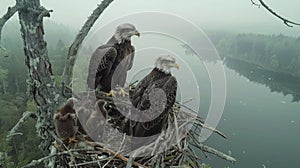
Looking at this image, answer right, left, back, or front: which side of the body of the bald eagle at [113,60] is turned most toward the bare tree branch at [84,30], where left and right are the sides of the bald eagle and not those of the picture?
back

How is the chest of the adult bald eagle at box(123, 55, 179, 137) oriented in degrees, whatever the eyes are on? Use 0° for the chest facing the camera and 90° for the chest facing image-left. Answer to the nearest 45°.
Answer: approximately 270°

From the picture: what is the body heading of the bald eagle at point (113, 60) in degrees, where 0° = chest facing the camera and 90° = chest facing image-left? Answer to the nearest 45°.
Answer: approximately 315°

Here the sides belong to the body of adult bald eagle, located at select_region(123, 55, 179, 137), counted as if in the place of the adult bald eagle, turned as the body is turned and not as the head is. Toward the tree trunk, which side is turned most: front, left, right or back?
back

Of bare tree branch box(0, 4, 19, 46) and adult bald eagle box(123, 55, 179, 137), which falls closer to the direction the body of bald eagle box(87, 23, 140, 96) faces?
the adult bald eagle
